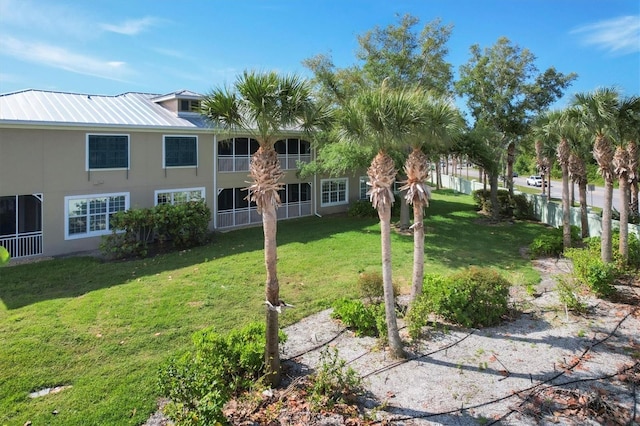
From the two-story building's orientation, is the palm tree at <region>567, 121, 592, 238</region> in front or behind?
in front

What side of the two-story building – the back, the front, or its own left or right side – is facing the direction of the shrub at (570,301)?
front

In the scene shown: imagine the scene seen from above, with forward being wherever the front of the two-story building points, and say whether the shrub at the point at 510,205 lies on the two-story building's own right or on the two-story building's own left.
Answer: on the two-story building's own left

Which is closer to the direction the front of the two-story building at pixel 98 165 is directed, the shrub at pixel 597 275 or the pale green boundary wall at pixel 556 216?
the shrub

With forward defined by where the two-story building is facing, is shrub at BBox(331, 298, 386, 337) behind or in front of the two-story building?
in front

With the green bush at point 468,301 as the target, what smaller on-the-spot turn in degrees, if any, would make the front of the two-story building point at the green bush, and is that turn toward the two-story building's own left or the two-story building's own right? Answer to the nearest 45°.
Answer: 0° — it already faces it

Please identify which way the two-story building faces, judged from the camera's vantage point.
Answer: facing the viewer and to the right of the viewer

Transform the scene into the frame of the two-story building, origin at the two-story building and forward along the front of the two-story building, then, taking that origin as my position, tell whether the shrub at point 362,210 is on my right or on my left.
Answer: on my left

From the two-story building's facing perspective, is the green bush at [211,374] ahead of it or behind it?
ahead

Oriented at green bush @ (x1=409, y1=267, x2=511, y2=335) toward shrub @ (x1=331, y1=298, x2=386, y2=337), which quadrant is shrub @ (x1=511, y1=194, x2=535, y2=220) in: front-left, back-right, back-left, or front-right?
back-right

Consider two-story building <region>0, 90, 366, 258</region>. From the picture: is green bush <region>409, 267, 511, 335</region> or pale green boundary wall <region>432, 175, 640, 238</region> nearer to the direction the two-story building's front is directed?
the green bush
